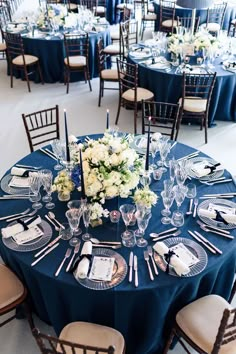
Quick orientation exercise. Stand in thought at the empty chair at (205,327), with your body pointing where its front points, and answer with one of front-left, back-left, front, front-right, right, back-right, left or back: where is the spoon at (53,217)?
front-left

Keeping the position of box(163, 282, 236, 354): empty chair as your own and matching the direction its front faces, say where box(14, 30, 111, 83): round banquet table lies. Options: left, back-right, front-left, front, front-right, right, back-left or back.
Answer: front

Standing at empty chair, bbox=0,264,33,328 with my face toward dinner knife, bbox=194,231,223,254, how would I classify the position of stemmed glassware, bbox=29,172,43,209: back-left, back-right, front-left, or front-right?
front-left

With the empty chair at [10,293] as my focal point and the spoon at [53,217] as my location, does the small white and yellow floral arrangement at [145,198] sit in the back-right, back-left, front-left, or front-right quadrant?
back-left

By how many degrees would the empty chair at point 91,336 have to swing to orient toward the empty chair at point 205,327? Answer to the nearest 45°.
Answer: approximately 45° to its right

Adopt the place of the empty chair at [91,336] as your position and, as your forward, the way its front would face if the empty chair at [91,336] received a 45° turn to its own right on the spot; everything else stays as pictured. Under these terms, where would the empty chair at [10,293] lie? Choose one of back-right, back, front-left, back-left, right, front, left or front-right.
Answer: back-left

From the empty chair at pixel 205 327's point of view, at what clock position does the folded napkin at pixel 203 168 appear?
The folded napkin is roughly at 1 o'clock from the empty chair.

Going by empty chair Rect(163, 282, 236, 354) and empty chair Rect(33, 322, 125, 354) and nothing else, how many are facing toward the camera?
0

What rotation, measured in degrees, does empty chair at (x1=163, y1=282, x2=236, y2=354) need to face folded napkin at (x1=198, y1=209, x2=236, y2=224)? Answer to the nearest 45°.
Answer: approximately 45° to its right

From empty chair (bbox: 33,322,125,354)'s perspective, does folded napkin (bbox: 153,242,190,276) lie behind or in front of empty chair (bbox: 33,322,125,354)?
in front

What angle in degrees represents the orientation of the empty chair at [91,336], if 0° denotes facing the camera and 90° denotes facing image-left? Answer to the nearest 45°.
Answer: approximately 225°

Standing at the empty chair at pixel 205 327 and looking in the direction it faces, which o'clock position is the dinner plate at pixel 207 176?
The dinner plate is roughly at 1 o'clock from the empty chair.

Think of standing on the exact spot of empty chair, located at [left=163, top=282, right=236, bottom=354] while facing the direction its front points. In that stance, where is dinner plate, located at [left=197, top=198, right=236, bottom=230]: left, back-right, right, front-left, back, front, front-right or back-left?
front-right

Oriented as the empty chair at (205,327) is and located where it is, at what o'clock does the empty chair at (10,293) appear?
the empty chair at (10,293) is roughly at 10 o'clock from the empty chair at (205,327).

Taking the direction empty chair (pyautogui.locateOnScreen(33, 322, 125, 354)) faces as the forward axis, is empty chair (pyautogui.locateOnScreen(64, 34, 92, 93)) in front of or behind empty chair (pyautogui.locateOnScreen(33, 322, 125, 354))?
in front

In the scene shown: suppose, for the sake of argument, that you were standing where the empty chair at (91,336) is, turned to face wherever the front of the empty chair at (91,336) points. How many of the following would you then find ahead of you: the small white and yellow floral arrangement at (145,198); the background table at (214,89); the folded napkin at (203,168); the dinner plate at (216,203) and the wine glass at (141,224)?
5

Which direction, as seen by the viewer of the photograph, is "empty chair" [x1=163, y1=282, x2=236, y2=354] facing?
facing away from the viewer and to the left of the viewer

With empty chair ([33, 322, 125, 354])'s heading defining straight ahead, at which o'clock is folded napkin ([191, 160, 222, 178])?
The folded napkin is roughly at 12 o'clock from the empty chair.
